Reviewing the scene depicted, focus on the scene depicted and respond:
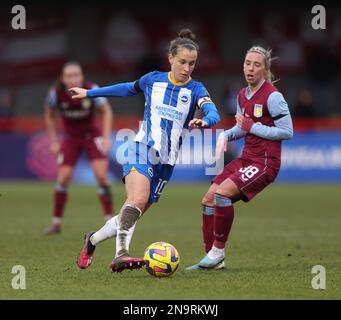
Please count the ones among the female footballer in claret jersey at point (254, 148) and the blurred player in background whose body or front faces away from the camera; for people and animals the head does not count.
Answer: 0

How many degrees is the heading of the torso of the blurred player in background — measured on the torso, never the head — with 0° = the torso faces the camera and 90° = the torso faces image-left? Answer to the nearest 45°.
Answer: approximately 0°

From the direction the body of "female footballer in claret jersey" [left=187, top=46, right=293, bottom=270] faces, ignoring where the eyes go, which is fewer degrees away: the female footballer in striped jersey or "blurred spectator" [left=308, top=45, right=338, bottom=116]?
the female footballer in striped jersey

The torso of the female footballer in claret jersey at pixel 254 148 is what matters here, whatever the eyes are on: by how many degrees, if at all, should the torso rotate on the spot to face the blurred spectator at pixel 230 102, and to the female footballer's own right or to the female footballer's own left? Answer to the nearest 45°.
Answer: approximately 135° to the female footballer's own right

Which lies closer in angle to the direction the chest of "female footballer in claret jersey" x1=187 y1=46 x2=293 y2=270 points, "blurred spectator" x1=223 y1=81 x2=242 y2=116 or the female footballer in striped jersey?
the female footballer in striped jersey

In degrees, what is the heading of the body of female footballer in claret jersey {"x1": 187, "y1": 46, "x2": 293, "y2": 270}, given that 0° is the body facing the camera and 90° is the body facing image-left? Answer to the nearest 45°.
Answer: approximately 45°

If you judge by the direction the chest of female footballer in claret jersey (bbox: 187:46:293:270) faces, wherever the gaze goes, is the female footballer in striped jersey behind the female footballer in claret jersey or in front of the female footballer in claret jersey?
in front

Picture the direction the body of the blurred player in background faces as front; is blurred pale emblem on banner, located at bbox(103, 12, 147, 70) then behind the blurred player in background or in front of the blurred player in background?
behind

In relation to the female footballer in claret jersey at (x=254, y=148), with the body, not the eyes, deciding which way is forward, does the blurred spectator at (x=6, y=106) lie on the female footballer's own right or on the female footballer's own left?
on the female footballer's own right
